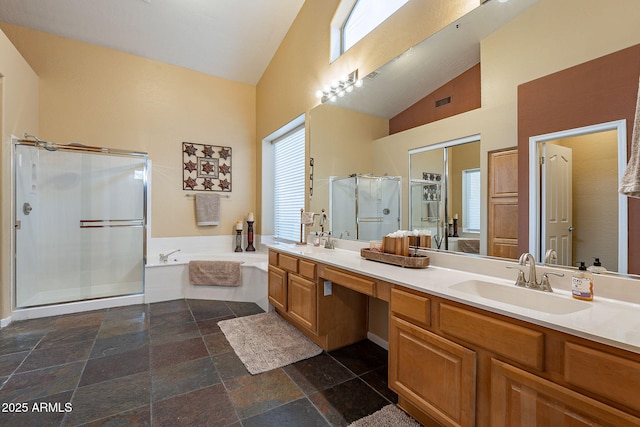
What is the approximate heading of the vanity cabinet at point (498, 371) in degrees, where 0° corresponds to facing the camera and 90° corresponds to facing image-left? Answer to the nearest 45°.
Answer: approximately 45°

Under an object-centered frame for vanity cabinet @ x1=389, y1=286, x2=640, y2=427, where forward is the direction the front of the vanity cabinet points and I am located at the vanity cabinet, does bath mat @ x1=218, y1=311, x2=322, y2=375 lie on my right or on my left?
on my right

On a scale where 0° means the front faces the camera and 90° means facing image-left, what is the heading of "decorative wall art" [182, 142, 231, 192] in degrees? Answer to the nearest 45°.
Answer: approximately 0°

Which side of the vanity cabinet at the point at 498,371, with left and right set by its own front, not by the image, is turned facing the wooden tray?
right

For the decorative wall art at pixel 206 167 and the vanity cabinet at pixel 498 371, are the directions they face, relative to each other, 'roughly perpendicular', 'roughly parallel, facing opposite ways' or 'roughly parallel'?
roughly perpendicular

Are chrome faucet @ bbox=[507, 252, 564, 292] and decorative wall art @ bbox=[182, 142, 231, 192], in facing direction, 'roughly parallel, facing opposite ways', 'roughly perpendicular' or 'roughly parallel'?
roughly perpendicular
